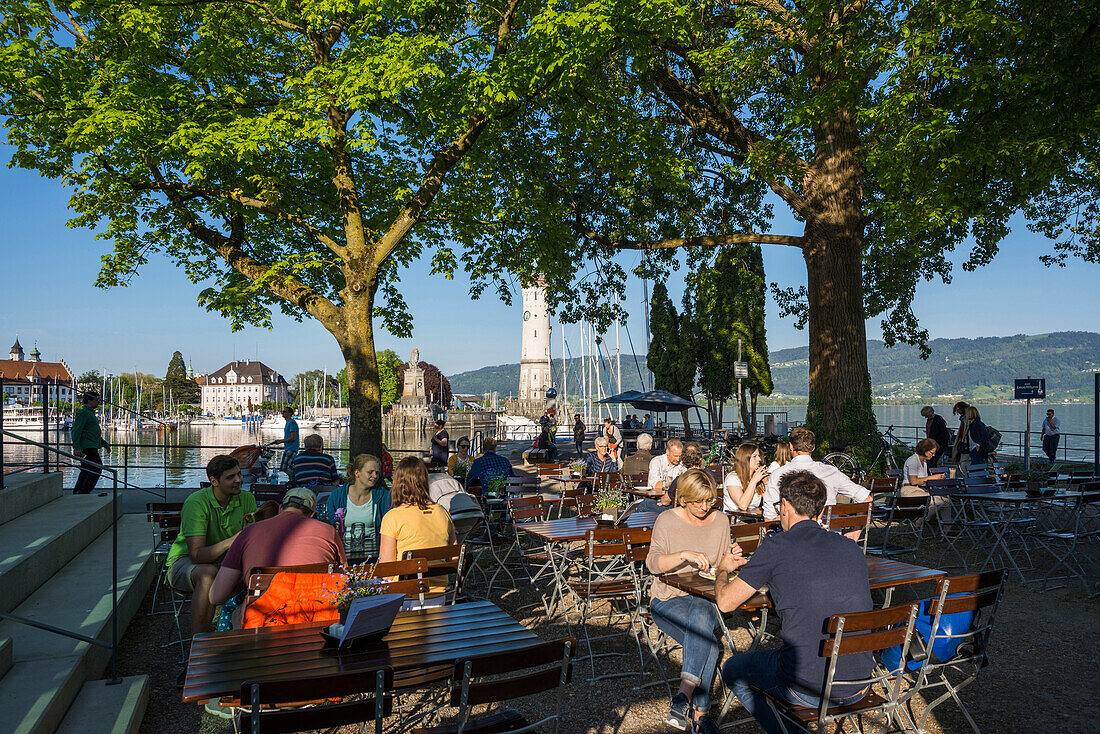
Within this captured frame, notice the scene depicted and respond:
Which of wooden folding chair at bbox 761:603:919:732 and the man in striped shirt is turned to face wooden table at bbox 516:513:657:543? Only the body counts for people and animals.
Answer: the wooden folding chair

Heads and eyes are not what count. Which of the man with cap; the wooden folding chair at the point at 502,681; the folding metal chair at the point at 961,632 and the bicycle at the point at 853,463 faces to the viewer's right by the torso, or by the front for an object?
the bicycle

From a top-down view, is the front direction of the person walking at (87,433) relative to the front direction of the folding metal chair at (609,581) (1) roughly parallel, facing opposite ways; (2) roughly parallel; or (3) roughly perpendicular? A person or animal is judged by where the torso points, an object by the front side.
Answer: roughly perpendicular

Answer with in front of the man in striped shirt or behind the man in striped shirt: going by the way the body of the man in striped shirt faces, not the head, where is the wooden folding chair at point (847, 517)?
behind

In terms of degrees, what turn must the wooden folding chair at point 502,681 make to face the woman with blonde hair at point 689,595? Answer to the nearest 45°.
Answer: approximately 90° to its right

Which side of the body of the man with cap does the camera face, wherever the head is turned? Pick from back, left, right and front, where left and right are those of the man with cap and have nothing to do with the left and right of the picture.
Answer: back

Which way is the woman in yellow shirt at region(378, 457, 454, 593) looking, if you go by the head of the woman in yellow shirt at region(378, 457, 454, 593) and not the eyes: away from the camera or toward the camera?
away from the camera

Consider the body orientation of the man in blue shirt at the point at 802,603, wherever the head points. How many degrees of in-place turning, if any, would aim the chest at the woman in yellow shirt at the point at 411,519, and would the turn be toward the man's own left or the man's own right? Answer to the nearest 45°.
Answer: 0° — they already face them

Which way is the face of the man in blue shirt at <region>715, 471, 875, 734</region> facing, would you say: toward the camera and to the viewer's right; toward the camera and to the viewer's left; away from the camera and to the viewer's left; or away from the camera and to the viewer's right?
away from the camera and to the viewer's left

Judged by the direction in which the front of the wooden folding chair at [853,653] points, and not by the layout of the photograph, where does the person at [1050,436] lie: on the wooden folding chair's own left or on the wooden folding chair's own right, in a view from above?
on the wooden folding chair's own right
